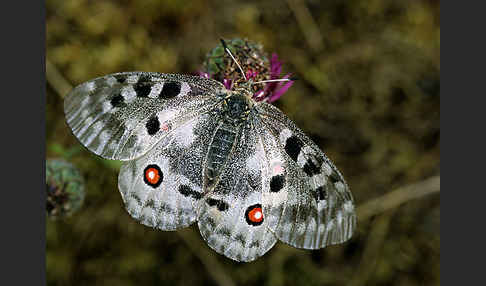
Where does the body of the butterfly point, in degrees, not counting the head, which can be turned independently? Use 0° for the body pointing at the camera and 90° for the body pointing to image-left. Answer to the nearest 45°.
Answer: approximately 180°
